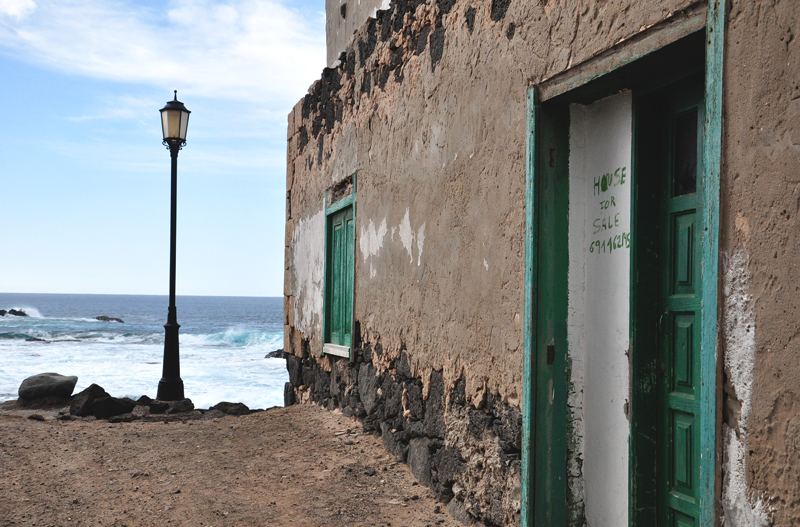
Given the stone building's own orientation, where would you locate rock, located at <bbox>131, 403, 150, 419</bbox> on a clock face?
The rock is roughly at 3 o'clock from the stone building.

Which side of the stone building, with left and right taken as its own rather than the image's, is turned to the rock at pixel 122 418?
right

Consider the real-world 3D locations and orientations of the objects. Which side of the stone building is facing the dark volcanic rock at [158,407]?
right

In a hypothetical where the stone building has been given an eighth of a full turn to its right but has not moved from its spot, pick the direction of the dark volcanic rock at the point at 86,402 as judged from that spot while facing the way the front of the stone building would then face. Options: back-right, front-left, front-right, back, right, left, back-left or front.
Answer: front-right

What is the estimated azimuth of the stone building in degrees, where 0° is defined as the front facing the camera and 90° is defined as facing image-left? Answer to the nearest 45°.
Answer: approximately 45°

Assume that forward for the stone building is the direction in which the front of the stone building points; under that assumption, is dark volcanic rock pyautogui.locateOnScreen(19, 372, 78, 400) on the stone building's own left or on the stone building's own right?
on the stone building's own right
